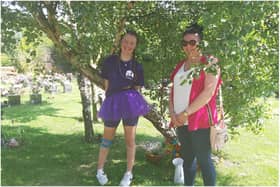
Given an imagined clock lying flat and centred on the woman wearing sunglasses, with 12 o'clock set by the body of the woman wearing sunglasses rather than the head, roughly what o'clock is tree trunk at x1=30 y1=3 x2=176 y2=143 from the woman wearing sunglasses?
The tree trunk is roughly at 3 o'clock from the woman wearing sunglasses.

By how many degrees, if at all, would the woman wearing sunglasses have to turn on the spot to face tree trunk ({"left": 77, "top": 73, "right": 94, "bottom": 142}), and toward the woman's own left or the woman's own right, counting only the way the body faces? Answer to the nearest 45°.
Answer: approximately 90° to the woman's own right

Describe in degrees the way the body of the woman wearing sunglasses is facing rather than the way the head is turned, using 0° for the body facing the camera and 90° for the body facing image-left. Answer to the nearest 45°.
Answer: approximately 45°
